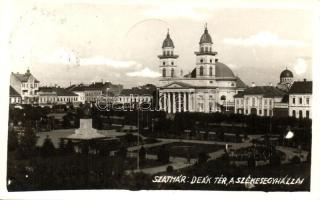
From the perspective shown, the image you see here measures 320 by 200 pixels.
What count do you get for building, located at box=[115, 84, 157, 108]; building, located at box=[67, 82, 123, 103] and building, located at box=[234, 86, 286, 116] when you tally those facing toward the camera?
3

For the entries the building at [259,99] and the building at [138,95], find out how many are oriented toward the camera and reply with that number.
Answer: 2

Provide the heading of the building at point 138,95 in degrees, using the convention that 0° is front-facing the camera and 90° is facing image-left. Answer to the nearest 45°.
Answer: approximately 0°
